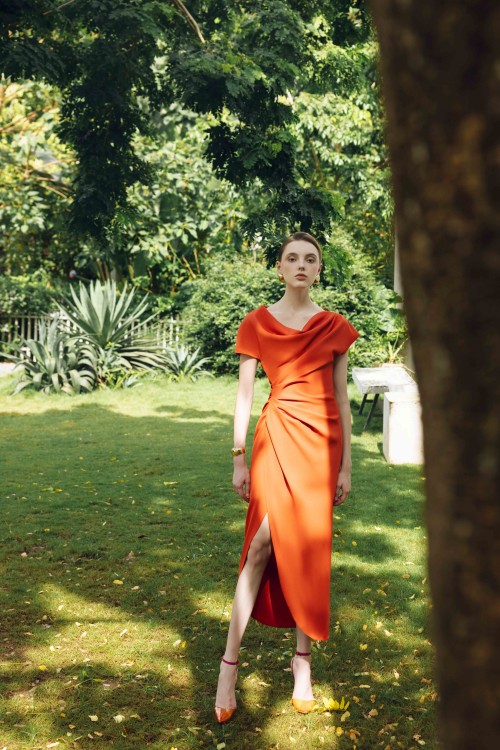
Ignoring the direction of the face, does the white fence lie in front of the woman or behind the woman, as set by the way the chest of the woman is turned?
behind

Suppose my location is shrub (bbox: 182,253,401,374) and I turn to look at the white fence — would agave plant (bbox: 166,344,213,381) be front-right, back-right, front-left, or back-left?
front-left

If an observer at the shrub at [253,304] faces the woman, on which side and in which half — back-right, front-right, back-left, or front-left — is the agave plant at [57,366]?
front-right

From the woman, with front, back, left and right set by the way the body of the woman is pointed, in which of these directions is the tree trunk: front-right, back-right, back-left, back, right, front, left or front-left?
front

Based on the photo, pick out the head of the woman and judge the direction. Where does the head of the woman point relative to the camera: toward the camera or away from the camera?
toward the camera

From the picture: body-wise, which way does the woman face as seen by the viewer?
toward the camera

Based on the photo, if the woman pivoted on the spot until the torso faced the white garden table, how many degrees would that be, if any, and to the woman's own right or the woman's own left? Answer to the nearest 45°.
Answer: approximately 180°

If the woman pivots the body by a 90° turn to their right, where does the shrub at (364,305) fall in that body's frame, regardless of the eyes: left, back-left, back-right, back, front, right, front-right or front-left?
right

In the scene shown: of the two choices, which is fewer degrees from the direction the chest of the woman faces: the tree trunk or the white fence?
the tree trunk

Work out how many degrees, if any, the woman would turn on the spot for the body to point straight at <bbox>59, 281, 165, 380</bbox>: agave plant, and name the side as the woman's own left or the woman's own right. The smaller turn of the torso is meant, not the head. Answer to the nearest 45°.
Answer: approximately 180°

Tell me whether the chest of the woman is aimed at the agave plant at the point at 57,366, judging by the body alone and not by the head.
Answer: no

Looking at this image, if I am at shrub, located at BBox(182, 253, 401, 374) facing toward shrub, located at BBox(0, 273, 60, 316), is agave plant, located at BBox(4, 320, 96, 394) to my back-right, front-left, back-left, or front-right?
front-left

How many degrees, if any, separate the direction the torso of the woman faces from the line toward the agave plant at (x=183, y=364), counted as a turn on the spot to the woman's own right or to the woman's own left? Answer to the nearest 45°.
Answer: approximately 180°

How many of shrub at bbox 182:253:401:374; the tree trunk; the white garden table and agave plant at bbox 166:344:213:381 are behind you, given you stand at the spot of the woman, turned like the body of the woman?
3

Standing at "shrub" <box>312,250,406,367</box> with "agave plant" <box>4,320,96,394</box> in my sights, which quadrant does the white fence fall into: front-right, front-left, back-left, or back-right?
front-right

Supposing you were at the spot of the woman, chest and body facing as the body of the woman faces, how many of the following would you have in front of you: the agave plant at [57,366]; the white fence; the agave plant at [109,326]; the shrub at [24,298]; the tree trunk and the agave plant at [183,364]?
1

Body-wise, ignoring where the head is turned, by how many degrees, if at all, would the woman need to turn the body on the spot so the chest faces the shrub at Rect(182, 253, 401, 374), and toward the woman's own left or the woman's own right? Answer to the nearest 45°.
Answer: approximately 180°

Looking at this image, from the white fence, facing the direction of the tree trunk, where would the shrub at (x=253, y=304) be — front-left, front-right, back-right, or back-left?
front-left
